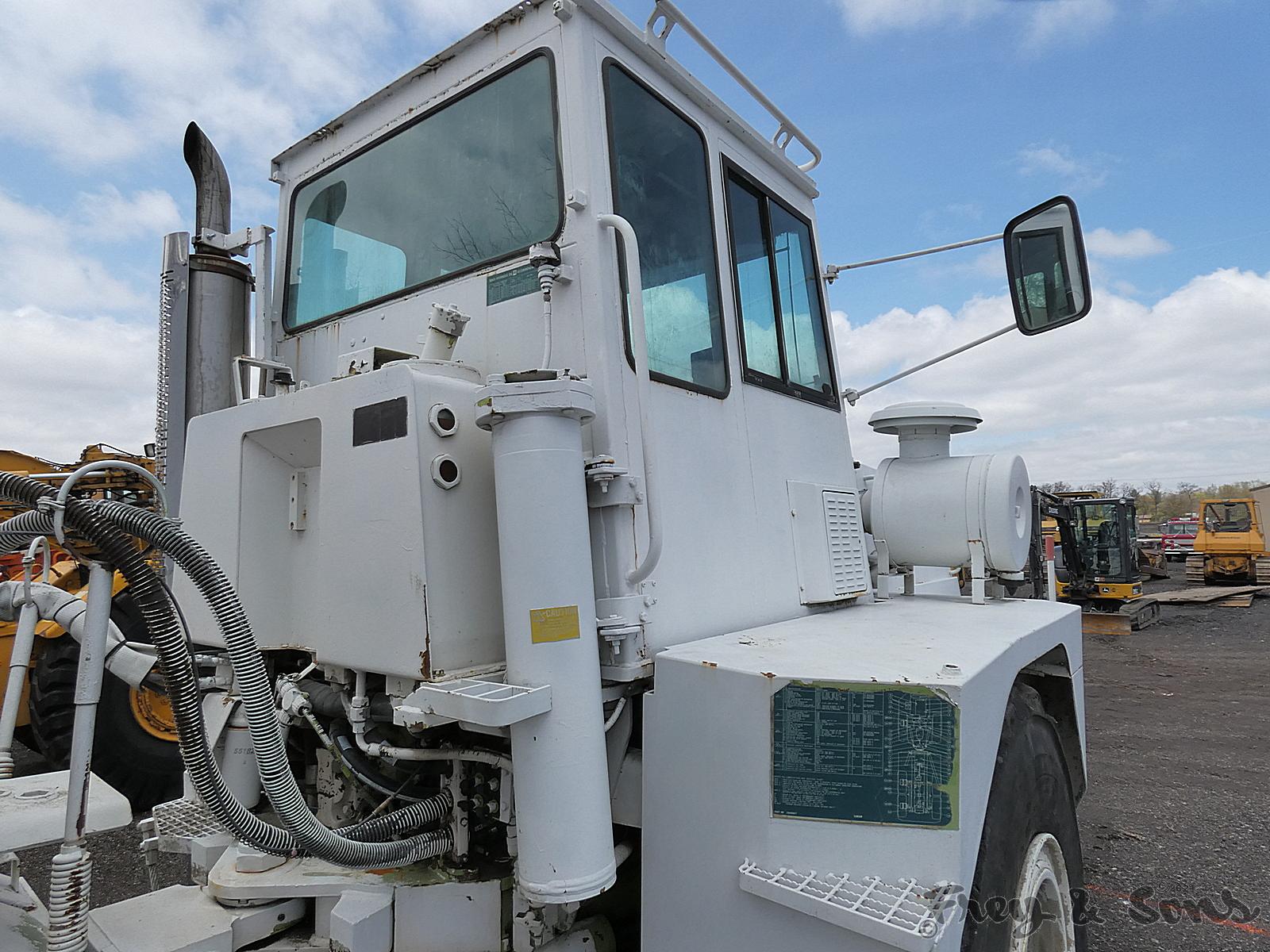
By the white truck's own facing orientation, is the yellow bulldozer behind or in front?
in front

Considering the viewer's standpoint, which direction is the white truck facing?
facing away from the viewer and to the right of the viewer

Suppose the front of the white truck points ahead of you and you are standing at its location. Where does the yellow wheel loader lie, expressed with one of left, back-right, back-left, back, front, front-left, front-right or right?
left

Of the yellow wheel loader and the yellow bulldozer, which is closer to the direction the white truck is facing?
the yellow bulldozer
